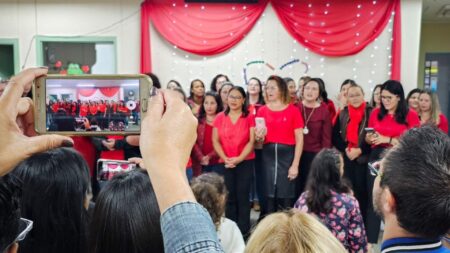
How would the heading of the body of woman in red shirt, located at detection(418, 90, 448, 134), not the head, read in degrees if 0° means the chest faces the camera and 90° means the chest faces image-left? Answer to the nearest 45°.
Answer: approximately 45°

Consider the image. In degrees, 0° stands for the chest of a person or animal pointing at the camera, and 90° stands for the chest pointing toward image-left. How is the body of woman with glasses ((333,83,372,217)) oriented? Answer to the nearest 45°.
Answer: approximately 0°

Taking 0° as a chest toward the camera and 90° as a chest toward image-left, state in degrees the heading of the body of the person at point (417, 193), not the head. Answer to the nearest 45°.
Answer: approximately 135°

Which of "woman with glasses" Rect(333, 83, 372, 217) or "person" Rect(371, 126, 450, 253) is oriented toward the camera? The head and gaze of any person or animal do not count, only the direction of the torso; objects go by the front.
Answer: the woman with glasses

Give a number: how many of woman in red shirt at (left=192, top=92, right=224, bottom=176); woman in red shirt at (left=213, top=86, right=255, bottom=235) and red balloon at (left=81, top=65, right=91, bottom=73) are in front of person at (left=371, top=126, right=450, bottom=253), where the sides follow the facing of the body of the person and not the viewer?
3

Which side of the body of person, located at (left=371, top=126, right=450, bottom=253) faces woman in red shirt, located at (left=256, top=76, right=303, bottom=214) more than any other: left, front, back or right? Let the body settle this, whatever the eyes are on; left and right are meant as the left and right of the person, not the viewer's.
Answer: front

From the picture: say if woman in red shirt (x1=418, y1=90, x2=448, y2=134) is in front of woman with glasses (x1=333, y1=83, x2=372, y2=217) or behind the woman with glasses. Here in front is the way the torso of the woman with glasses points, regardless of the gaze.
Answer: behind

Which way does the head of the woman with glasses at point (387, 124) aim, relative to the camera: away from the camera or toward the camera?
toward the camera

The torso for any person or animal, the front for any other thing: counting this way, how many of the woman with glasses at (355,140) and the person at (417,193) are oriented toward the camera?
1

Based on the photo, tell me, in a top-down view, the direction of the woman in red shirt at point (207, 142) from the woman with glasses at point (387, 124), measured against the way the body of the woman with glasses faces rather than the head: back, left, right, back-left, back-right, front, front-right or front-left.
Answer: front-right

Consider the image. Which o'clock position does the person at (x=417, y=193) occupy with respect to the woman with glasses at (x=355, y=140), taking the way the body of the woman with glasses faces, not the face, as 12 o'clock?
The person is roughly at 12 o'clock from the woman with glasses.

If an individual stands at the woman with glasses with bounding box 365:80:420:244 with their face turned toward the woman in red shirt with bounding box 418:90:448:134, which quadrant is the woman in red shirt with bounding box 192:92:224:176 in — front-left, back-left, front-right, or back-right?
back-left

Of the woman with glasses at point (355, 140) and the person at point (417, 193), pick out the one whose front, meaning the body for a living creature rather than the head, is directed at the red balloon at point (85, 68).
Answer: the person

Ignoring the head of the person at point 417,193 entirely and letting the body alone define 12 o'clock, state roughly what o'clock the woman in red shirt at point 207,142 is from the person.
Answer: The woman in red shirt is roughly at 12 o'clock from the person.

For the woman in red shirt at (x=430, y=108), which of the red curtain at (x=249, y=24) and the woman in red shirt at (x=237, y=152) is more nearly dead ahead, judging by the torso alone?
the woman in red shirt

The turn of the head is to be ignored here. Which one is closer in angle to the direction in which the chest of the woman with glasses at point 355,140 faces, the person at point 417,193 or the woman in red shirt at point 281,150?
the person

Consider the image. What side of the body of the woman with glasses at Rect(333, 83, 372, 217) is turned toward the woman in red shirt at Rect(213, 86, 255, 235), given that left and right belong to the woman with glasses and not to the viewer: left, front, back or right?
right
